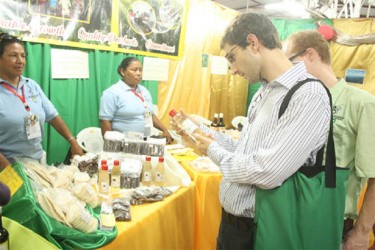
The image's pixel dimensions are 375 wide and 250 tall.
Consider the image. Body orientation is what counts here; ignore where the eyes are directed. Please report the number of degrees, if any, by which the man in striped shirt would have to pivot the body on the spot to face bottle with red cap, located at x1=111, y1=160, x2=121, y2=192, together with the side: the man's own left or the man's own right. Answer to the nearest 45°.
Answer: approximately 45° to the man's own right

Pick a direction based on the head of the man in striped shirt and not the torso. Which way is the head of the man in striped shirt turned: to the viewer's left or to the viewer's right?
to the viewer's left

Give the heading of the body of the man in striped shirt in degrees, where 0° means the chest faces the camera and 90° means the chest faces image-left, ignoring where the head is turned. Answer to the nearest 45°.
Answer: approximately 90°

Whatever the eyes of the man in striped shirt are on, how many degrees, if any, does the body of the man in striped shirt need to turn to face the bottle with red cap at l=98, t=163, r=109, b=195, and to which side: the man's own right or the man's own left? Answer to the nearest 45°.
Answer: approximately 45° to the man's own right

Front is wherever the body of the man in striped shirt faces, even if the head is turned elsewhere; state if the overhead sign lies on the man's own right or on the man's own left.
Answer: on the man's own right

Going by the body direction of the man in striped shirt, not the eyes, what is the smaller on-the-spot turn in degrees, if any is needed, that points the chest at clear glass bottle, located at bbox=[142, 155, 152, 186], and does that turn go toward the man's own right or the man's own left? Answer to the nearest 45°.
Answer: approximately 45° to the man's own right

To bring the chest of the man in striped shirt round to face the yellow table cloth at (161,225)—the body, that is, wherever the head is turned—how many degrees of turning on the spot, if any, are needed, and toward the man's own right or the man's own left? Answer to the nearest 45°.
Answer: approximately 45° to the man's own right

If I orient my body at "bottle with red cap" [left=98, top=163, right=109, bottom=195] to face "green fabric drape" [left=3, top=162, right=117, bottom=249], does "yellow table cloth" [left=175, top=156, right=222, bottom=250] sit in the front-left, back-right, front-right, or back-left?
back-left
